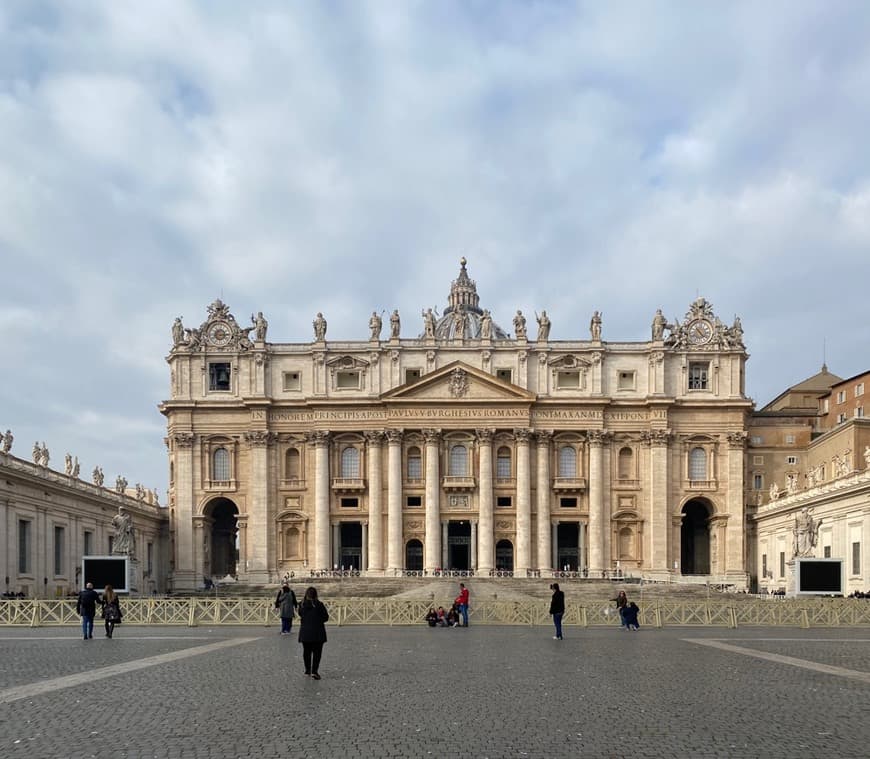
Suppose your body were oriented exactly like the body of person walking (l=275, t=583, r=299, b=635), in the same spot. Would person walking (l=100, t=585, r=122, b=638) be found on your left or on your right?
on your left

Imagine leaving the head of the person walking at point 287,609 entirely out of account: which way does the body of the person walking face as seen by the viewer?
away from the camera

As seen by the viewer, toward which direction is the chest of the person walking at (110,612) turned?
away from the camera

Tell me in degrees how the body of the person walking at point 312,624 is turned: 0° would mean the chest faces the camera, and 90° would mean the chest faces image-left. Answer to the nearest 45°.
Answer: approximately 180°

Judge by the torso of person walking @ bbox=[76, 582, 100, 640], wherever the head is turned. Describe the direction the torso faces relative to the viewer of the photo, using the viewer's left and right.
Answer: facing away from the viewer

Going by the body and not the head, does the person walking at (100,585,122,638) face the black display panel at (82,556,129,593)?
yes
